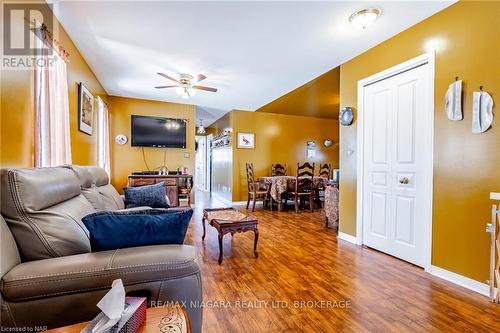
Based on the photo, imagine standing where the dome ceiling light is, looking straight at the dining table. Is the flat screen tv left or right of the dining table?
left

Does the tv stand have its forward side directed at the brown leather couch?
yes

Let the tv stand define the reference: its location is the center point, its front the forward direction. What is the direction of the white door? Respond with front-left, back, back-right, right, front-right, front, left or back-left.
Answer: front-left

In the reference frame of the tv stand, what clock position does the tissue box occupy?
The tissue box is roughly at 12 o'clock from the tv stand.

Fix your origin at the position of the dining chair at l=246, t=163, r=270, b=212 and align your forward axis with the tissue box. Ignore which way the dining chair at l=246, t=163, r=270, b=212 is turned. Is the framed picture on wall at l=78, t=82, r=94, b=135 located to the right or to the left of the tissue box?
right

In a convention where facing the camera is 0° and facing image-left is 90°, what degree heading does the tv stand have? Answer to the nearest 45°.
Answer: approximately 0°

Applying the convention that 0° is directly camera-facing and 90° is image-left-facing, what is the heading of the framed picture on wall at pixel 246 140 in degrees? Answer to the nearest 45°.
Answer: approximately 0°

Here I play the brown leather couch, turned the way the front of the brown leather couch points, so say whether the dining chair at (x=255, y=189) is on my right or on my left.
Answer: on my left

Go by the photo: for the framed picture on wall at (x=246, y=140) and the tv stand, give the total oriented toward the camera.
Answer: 2

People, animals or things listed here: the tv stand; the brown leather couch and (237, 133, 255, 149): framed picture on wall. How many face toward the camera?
2

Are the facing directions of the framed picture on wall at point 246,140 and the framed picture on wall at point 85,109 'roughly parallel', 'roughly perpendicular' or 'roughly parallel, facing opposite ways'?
roughly perpendicular

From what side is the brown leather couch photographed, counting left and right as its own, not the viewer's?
right

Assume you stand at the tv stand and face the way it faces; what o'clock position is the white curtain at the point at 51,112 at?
The white curtain is roughly at 1 o'clock from the tv stand.
